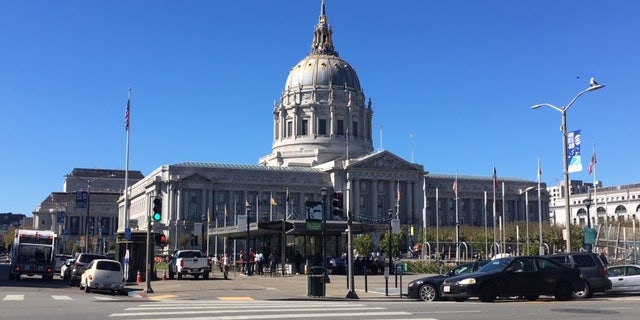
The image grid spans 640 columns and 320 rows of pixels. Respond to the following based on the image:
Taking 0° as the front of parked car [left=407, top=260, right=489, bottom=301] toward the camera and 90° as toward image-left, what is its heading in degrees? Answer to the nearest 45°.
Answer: approximately 90°

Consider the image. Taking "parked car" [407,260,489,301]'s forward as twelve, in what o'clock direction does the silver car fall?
The silver car is roughly at 5 o'clock from the parked car.

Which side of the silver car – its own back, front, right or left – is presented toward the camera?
left

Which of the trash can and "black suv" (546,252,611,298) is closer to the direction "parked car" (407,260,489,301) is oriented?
the trash can

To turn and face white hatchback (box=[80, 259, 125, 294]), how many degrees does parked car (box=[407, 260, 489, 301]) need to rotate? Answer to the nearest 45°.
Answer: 0° — it already faces it

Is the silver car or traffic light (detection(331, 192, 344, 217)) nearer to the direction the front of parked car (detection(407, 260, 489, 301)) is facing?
the traffic light

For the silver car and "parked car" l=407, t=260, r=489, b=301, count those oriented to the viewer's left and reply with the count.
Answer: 2

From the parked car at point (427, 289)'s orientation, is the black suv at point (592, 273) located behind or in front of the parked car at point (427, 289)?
behind

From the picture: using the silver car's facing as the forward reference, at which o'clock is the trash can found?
The trash can is roughly at 11 o'clock from the silver car.

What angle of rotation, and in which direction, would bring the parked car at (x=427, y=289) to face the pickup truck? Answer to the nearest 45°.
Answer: approximately 45° to its right

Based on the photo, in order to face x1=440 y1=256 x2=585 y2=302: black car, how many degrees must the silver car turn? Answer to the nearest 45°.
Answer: approximately 45° to its left

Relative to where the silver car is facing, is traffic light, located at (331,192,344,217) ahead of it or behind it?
ahead

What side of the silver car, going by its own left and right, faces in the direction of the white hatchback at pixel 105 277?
front

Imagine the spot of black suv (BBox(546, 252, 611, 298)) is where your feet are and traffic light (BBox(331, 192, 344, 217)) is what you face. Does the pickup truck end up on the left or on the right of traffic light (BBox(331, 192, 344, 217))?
right
